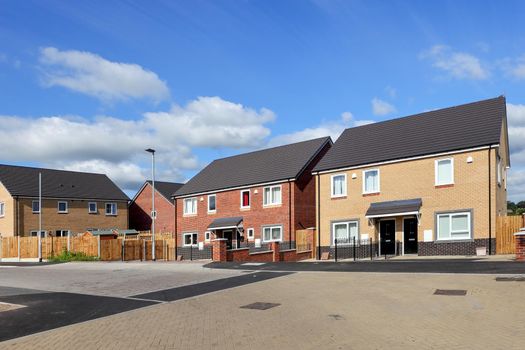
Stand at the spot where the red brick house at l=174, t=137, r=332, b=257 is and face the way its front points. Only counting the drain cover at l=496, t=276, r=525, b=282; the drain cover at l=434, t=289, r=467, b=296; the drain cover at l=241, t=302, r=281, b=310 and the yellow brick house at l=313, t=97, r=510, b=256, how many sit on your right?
0

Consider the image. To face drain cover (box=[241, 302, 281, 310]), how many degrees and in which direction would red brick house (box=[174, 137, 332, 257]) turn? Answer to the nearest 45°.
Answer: approximately 45° to its left

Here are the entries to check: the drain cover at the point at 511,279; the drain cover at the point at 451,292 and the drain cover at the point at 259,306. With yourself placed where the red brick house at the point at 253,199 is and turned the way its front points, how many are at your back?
0

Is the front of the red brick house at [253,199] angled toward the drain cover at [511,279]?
no

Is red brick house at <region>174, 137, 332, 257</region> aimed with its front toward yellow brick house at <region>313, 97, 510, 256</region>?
no

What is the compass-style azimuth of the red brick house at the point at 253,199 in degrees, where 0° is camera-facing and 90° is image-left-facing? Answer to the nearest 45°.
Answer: approximately 45°

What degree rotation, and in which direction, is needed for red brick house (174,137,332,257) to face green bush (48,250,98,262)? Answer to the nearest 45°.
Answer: approximately 45° to its right

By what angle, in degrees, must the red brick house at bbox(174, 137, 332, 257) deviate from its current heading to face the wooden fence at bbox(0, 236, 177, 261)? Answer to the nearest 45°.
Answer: approximately 45° to its right

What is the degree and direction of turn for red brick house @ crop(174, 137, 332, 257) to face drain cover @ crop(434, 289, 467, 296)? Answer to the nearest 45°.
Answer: approximately 45° to its left
